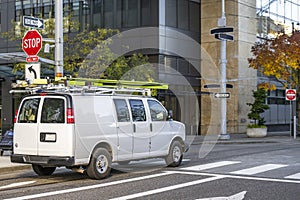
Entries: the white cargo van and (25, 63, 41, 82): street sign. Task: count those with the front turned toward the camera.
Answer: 1

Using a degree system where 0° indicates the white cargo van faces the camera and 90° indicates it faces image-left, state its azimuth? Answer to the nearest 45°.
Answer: approximately 225°

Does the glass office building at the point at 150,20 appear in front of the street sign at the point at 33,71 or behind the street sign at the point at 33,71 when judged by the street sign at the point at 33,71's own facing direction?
behind

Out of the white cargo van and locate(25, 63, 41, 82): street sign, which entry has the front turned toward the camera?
the street sign

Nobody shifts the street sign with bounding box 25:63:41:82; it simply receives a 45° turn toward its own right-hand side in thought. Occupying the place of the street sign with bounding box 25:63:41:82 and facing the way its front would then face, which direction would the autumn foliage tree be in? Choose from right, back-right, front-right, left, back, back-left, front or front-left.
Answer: back

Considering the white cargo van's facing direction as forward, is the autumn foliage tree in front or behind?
in front

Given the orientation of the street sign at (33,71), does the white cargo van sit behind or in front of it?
in front

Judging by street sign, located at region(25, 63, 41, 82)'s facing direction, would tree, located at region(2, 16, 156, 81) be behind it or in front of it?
behind

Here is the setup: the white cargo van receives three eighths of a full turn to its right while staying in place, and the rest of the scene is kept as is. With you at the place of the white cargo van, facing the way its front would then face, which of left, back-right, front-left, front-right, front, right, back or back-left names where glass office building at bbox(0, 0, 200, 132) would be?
back

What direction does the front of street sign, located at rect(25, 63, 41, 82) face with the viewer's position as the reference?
facing the viewer
